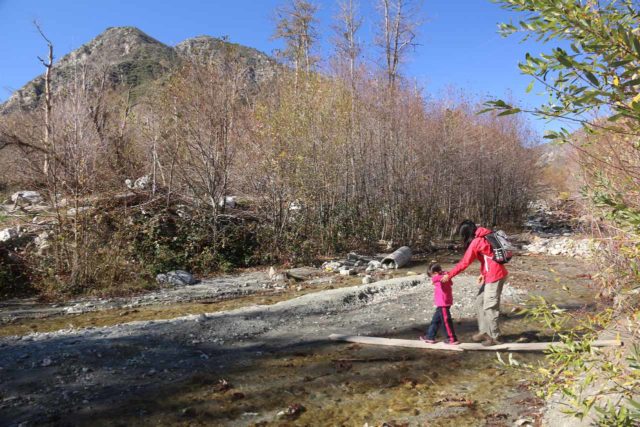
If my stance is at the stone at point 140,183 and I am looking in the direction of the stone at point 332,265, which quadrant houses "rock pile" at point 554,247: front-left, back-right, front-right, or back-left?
front-left

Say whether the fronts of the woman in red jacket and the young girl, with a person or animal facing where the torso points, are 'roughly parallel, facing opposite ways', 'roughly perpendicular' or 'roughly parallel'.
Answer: roughly parallel

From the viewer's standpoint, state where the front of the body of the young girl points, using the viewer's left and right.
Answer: facing to the left of the viewer

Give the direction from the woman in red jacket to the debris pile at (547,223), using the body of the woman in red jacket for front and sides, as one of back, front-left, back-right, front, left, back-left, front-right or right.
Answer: right

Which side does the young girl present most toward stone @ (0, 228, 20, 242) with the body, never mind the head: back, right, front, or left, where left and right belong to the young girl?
front

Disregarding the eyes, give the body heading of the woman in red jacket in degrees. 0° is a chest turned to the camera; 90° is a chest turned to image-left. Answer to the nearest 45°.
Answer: approximately 90°

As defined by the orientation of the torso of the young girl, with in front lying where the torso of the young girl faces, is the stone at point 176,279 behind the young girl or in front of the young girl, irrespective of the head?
in front

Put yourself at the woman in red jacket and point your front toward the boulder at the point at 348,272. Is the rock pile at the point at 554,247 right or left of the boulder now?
right

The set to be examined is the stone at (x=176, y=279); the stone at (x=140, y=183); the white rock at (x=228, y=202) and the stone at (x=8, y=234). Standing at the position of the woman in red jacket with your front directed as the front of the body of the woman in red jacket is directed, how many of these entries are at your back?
0

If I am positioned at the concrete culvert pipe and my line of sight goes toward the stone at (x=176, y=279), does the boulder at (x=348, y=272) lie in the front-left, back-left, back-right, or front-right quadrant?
front-left

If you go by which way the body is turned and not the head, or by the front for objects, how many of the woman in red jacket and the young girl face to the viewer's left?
2

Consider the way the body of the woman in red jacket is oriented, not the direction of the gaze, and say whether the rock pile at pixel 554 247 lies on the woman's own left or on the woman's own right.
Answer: on the woman's own right

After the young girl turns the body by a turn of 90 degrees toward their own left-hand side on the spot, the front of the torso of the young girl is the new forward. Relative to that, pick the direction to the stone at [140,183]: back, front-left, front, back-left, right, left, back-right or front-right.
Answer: back-right

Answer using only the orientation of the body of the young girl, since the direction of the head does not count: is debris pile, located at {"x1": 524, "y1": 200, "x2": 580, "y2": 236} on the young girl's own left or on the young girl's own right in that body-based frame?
on the young girl's own right

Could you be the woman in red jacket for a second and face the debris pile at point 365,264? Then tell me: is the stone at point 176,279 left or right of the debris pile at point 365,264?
left
